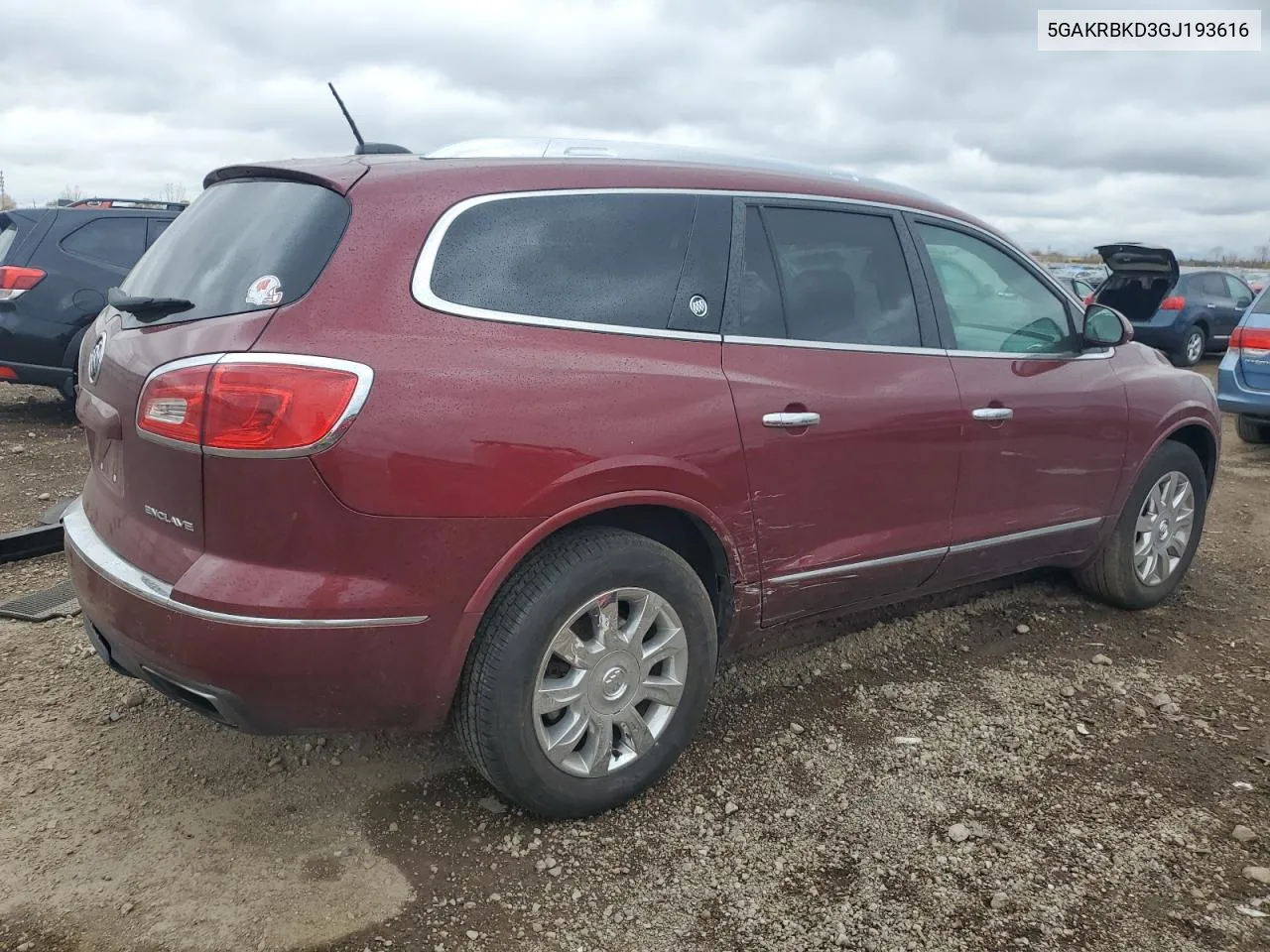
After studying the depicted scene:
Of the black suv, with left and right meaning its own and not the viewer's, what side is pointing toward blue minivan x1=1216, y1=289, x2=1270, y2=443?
right

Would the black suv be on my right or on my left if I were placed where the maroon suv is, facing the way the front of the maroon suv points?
on my left

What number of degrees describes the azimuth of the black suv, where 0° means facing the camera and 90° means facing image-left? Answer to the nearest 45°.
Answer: approximately 225°

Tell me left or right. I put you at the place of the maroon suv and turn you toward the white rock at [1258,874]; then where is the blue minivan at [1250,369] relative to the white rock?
left

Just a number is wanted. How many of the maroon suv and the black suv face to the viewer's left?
0

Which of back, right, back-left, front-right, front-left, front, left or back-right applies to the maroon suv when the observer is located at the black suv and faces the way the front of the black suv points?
back-right

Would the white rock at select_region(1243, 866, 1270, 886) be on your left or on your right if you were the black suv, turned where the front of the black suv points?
on your right

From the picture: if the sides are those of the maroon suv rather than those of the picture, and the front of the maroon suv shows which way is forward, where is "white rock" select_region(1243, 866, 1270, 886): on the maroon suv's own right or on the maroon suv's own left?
on the maroon suv's own right

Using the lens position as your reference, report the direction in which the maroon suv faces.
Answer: facing away from the viewer and to the right of the viewer

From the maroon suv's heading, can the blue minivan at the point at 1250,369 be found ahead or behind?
ahead
